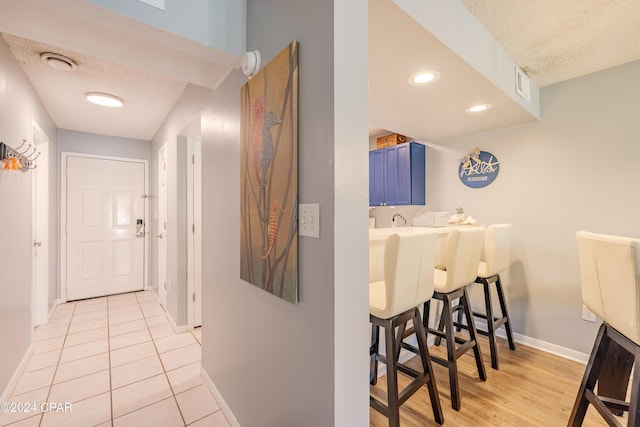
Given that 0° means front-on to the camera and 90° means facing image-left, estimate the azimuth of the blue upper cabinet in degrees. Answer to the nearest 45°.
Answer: approximately 45°

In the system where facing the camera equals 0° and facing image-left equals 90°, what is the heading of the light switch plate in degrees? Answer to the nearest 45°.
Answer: approximately 45°

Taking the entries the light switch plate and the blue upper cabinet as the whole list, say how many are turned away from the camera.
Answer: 0

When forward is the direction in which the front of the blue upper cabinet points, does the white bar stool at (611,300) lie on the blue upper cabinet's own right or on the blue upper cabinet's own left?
on the blue upper cabinet's own left

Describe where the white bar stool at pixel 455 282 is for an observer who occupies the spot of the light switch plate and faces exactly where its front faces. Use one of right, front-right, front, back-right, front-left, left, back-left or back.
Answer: back

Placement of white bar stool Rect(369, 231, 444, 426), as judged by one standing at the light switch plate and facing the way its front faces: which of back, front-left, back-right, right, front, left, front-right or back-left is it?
back

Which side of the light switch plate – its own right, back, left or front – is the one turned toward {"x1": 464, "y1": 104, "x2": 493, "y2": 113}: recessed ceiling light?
back

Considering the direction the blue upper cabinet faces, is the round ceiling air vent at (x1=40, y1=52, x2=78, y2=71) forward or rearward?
forward
